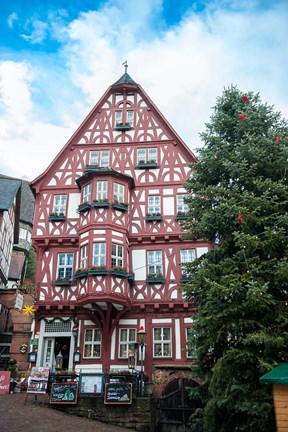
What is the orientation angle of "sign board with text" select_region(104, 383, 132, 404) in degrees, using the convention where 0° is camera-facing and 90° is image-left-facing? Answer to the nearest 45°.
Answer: approximately 0°

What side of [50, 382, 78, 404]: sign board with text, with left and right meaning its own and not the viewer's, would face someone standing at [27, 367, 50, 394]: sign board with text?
right

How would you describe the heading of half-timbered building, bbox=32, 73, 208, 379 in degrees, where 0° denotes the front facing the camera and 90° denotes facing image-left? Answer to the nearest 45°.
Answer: approximately 0°

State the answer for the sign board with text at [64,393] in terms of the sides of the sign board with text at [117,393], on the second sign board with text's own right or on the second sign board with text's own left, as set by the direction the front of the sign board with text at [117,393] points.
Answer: on the second sign board with text's own right

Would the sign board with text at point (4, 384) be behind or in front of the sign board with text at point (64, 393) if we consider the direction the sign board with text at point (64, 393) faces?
behind

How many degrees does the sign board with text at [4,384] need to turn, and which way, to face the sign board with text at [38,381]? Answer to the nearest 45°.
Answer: approximately 45° to its left
